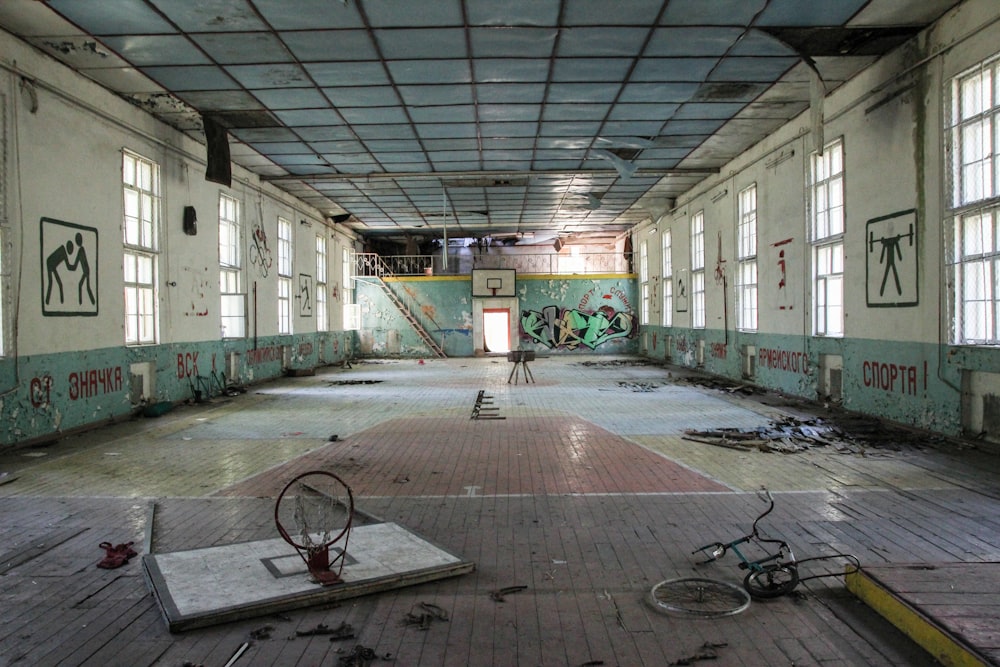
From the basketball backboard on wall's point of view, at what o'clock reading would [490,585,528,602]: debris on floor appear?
The debris on floor is roughly at 12 o'clock from the basketball backboard on wall.

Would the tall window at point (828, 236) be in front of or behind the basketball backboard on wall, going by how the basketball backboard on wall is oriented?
in front

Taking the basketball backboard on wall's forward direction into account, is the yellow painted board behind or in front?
in front

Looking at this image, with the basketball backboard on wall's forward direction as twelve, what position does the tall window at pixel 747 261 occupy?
The tall window is roughly at 11 o'clock from the basketball backboard on wall.

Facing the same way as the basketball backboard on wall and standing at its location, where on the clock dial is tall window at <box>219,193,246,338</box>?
The tall window is roughly at 1 o'clock from the basketball backboard on wall.

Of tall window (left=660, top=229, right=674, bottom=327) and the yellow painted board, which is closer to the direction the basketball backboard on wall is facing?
the yellow painted board

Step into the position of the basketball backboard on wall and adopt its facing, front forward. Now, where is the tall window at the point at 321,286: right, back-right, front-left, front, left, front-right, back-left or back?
front-right

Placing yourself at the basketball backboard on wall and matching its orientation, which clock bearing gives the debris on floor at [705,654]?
The debris on floor is roughly at 12 o'clock from the basketball backboard on wall.

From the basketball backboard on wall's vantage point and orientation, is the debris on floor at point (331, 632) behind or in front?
in front

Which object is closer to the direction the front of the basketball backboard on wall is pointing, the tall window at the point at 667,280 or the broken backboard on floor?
the broken backboard on floor

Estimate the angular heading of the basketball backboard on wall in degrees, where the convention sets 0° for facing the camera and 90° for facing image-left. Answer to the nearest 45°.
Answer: approximately 0°

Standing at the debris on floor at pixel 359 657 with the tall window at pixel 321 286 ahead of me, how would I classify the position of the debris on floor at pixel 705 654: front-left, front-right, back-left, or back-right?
back-right

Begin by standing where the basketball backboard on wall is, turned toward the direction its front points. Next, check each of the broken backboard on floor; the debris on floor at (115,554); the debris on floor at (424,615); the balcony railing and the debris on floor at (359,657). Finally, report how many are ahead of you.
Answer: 4

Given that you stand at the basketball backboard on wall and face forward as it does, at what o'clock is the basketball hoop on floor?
The basketball hoop on floor is roughly at 12 o'clock from the basketball backboard on wall.
